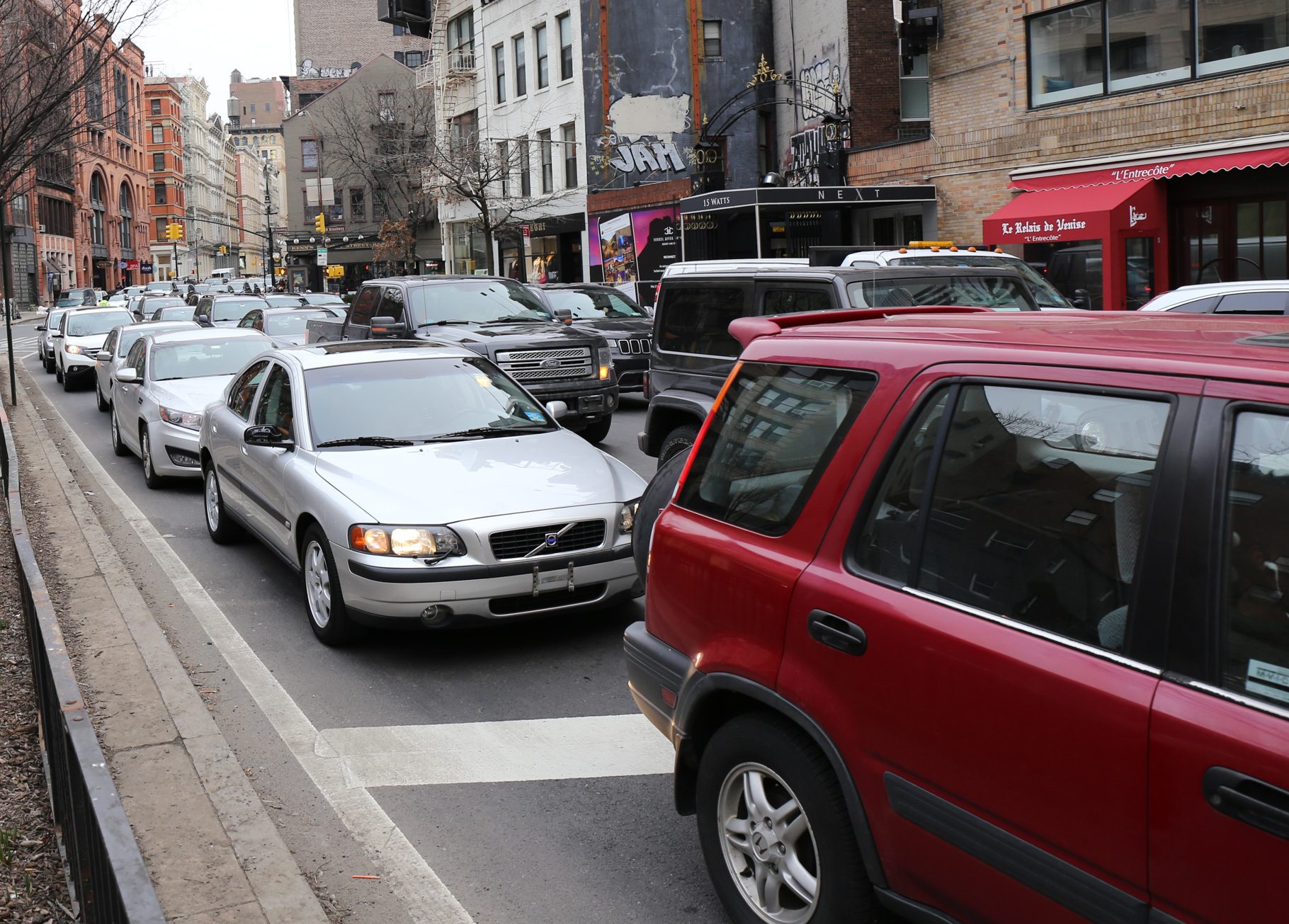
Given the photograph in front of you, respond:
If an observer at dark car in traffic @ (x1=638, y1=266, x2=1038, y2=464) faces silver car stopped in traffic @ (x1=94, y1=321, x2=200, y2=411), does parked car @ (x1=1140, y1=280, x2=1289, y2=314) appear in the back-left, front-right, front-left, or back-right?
back-right

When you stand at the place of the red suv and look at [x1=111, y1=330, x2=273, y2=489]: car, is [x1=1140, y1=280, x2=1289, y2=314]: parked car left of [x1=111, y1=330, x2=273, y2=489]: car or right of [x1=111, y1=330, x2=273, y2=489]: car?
right

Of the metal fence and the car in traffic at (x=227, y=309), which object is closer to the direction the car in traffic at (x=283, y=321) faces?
the metal fence

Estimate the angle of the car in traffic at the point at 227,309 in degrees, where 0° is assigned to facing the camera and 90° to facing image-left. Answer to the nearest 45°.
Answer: approximately 315°

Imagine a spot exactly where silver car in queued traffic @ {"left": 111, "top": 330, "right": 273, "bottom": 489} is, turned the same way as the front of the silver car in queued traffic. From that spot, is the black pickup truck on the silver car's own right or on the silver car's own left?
on the silver car's own left

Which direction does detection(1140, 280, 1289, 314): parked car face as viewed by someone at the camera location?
facing to the right of the viewer

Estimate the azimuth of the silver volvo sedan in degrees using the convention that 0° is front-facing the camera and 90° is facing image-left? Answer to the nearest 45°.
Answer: approximately 315°

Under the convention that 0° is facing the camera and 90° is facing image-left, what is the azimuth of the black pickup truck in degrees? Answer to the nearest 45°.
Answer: approximately 315°

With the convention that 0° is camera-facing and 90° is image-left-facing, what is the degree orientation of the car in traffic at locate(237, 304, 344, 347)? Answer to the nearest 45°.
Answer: approximately 315°

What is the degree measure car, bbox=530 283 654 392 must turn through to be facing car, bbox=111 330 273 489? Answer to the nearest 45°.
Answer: approximately 90° to its right

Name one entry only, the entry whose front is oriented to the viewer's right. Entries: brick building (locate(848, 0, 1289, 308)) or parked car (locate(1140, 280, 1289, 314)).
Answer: the parked car

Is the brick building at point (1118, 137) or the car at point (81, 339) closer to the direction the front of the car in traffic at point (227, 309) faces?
the brick building

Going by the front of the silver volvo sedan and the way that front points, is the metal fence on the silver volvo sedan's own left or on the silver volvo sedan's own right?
on the silver volvo sedan's own right
